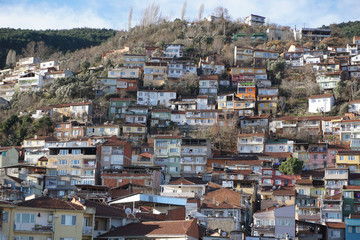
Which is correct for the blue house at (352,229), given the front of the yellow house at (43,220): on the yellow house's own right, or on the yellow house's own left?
on the yellow house's own left

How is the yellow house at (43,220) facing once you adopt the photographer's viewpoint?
facing the viewer
